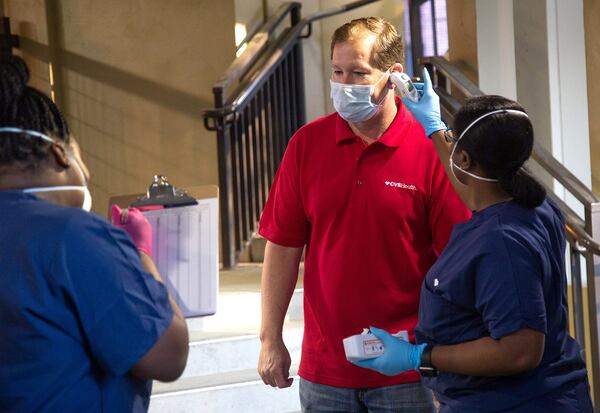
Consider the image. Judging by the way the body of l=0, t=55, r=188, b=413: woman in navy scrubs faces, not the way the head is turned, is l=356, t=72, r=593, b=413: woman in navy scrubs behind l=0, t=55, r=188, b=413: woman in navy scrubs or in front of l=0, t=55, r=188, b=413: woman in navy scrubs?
in front

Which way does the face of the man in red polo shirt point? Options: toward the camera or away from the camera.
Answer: toward the camera

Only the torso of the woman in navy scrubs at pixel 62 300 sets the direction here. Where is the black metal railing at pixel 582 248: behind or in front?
in front

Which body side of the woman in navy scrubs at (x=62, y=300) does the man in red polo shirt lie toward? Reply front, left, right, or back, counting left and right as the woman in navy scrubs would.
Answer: front

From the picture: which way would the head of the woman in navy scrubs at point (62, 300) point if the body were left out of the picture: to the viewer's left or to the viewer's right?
to the viewer's right

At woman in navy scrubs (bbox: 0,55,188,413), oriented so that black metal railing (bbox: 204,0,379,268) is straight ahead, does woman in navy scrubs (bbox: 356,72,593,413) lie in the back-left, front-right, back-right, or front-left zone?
front-right

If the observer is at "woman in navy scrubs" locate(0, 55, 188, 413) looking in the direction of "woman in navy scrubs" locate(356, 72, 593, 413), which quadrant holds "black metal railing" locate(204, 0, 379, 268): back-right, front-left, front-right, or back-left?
front-left

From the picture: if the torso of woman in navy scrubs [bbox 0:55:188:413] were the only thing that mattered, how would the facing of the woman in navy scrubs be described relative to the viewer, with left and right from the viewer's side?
facing away from the viewer and to the right of the viewer

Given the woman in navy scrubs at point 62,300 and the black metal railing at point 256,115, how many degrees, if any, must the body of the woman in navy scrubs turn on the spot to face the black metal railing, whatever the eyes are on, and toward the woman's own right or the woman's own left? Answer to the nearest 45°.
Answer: approximately 45° to the woman's own left
